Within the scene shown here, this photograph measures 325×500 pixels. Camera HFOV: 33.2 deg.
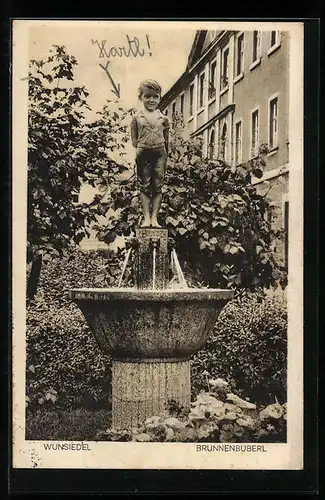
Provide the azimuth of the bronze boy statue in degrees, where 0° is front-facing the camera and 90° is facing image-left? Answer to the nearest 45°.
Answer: approximately 0°
